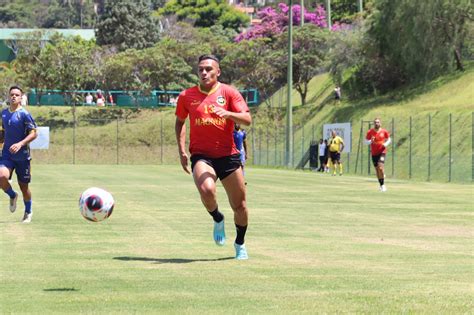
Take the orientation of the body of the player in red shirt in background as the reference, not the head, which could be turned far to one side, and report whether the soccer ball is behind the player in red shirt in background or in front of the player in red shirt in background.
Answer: in front

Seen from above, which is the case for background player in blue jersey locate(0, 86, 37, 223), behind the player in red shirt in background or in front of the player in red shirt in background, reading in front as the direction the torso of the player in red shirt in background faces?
in front

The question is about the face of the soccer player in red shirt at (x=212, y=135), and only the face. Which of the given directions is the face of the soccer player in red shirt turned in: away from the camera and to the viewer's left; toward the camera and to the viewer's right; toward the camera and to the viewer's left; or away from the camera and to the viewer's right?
toward the camera and to the viewer's left

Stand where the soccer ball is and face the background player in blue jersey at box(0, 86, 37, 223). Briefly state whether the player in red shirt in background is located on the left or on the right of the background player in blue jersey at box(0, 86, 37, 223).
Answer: right

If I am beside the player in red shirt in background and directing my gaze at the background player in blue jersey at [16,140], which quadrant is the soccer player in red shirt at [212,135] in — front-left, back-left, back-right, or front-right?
front-left

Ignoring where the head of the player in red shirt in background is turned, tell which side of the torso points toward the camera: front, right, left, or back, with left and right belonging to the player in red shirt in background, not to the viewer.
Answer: front

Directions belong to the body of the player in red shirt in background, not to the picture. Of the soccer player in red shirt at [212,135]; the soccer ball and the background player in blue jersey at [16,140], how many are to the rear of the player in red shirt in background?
0

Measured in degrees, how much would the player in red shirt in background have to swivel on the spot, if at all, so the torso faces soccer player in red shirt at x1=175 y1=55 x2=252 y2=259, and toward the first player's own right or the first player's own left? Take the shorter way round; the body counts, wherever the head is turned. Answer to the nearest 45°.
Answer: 0° — they already face them

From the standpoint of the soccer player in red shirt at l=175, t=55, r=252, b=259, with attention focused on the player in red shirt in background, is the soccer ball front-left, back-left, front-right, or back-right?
back-left
